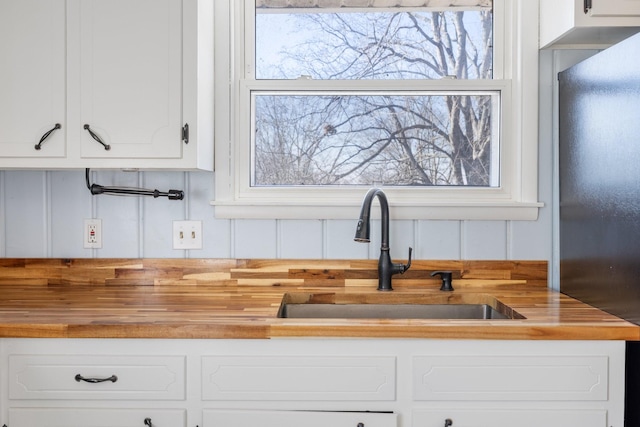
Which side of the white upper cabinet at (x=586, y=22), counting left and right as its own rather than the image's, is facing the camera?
front

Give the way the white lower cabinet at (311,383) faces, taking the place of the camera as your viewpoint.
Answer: facing the viewer

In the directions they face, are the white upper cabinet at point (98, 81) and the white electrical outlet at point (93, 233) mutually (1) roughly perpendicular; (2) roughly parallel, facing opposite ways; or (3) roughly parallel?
roughly parallel

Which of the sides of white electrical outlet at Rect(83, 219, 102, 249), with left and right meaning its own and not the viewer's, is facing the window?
left

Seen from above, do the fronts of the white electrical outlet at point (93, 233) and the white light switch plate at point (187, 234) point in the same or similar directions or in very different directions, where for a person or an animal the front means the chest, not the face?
same or similar directions

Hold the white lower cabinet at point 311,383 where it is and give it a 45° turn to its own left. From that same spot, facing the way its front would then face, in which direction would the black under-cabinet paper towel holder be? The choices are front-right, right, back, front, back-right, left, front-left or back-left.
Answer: back

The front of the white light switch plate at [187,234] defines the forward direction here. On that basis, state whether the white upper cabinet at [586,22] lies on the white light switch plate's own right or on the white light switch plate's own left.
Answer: on the white light switch plate's own left
